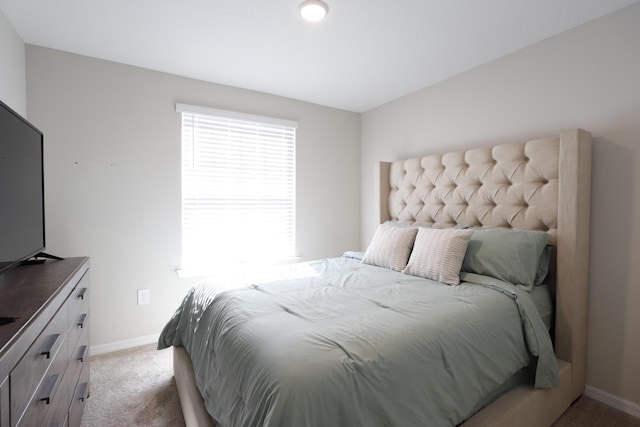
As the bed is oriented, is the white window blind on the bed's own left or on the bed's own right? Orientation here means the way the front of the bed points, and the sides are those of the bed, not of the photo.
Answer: on the bed's own right

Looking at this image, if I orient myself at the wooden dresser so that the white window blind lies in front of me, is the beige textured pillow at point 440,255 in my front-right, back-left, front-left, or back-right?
front-right

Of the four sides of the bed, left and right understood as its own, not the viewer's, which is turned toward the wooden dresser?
front

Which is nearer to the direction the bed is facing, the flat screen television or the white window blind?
the flat screen television

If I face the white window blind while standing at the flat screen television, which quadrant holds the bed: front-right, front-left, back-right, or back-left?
front-right

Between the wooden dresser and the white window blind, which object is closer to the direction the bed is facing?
the wooden dresser
